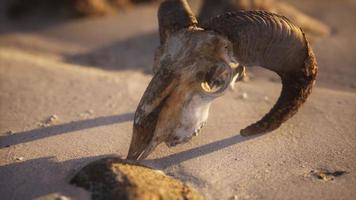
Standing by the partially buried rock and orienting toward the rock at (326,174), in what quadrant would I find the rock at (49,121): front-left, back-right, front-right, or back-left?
back-left

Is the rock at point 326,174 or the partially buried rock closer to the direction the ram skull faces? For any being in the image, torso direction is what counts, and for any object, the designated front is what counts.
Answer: the partially buried rock

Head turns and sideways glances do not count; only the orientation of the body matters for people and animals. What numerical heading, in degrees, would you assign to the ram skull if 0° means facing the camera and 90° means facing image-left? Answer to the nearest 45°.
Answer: approximately 45°

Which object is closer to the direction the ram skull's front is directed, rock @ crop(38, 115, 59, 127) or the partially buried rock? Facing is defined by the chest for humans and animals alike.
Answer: the partially buried rock

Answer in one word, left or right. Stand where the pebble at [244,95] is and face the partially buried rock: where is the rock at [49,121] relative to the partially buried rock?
right
